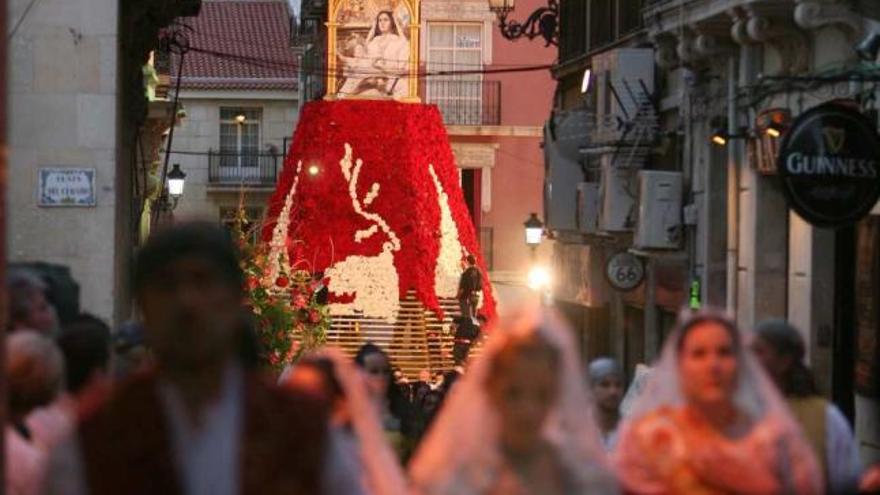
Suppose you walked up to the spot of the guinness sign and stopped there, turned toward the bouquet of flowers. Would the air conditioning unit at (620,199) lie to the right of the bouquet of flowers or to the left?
right

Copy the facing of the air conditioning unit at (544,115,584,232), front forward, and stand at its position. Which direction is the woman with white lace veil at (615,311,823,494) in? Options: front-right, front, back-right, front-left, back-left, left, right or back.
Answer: left

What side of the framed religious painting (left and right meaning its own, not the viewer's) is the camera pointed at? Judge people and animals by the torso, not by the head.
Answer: front

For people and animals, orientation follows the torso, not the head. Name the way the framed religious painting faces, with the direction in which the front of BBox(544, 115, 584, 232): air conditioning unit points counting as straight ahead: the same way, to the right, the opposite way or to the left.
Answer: to the left

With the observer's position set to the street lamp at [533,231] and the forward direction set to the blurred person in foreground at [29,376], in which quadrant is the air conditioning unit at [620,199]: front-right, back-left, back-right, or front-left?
front-left

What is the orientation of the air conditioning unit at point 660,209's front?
to the viewer's left

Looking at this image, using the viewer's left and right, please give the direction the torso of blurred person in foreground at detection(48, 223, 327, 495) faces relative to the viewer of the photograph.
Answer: facing the viewer

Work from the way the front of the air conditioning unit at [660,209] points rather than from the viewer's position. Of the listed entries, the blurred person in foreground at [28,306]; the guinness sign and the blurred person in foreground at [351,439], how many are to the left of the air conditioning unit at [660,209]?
3

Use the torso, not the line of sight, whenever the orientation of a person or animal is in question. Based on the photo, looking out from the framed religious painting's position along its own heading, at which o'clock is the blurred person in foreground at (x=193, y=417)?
The blurred person in foreground is roughly at 12 o'clock from the framed religious painting.
